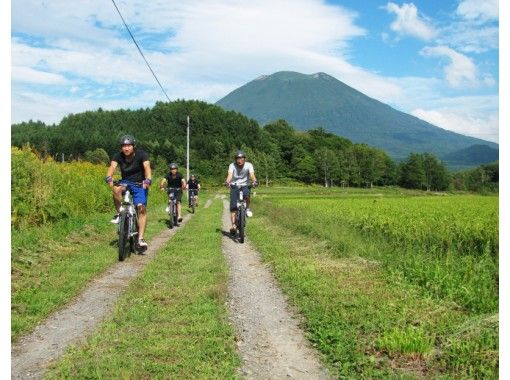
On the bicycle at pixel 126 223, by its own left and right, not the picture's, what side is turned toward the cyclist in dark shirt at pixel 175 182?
back

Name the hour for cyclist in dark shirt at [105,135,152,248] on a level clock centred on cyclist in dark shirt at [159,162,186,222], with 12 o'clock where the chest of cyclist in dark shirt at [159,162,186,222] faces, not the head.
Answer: cyclist in dark shirt at [105,135,152,248] is roughly at 12 o'clock from cyclist in dark shirt at [159,162,186,222].

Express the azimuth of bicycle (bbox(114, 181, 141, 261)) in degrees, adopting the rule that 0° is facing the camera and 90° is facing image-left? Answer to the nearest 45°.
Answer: approximately 0°

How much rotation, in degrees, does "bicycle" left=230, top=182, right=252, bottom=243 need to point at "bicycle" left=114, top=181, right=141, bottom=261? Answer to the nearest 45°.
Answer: approximately 45° to its right

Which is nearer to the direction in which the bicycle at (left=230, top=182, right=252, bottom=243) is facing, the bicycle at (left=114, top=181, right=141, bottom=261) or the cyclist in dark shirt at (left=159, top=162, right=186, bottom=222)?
the bicycle

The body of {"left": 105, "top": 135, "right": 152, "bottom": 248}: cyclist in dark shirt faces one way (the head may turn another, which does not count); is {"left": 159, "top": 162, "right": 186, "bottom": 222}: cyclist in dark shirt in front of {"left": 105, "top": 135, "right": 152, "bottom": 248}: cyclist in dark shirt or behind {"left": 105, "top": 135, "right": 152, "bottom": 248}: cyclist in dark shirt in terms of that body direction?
behind

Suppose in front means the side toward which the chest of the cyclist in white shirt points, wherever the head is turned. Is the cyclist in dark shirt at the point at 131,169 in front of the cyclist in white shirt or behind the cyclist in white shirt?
in front

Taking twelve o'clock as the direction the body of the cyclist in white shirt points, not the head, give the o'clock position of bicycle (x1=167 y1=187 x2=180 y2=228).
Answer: The bicycle is roughly at 5 o'clock from the cyclist in white shirt.
